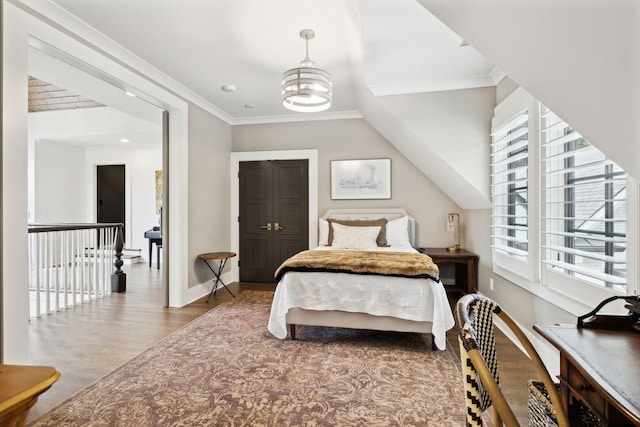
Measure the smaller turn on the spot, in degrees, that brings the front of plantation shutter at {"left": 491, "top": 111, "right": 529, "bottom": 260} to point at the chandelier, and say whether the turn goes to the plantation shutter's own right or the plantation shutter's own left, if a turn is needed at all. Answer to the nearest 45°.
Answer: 0° — it already faces it

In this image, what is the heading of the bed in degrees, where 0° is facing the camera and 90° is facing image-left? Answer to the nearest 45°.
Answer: approximately 0°

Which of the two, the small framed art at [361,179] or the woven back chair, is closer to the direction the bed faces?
the woven back chair

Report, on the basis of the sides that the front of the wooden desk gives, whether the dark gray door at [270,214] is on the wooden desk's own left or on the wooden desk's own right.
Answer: on the wooden desk's own right

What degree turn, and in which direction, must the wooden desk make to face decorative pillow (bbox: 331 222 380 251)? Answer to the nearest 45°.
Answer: approximately 90° to its right

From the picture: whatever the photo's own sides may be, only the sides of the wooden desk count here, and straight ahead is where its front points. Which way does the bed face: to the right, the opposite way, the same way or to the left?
to the left

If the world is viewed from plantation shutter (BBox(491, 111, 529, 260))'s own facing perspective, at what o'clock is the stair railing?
The stair railing is roughly at 1 o'clock from the plantation shutter.

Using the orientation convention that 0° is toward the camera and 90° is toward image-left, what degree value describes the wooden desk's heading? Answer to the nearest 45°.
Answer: approximately 45°

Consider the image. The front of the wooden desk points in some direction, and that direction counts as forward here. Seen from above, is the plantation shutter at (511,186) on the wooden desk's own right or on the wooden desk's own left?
on the wooden desk's own right

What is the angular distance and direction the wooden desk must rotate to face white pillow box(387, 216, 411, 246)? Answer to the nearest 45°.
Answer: approximately 90° to its right

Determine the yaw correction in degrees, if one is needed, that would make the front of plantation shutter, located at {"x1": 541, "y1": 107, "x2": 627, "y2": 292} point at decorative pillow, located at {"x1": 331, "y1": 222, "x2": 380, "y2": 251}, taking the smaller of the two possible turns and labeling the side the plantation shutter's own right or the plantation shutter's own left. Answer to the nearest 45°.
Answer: approximately 90° to the plantation shutter's own right

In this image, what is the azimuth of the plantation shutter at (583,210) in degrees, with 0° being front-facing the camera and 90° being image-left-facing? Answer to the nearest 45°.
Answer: approximately 45°

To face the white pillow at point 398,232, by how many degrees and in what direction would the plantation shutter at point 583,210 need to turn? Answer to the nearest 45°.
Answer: approximately 90° to its right

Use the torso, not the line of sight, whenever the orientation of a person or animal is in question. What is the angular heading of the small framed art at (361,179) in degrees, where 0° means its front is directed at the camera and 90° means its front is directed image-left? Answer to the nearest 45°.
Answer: approximately 0°

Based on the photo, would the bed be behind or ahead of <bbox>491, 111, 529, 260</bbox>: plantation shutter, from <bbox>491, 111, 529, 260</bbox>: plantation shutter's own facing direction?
ahead

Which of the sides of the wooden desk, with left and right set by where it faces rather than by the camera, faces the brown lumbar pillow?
right

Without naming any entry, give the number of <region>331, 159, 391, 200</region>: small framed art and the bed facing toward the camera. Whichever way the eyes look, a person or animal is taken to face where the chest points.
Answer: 2
